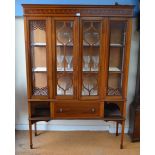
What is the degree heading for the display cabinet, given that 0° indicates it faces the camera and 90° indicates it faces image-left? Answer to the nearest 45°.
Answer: approximately 0°
